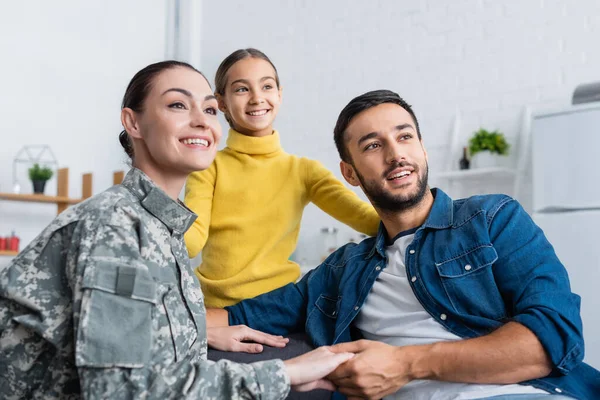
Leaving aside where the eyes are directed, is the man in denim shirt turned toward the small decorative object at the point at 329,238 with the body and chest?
no

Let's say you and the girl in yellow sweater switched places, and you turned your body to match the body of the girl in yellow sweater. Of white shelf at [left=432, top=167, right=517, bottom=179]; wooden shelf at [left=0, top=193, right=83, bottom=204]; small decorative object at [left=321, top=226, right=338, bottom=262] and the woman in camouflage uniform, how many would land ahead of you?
1

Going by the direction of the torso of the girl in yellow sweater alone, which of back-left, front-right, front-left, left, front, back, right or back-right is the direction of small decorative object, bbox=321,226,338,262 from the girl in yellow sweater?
back

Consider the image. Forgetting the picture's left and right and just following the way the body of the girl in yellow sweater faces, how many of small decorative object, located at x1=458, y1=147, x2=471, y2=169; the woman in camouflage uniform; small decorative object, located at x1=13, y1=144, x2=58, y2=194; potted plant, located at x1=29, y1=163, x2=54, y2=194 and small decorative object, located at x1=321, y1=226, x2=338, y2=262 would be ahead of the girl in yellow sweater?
1

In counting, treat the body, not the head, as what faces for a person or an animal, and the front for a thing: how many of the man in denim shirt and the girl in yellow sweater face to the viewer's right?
0

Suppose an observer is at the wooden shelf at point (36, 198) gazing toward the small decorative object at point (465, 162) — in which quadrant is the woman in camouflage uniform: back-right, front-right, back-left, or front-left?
front-right

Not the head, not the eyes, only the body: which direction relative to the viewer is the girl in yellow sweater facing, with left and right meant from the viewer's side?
facing the viewer

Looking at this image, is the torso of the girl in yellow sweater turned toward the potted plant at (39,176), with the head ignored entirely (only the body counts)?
no

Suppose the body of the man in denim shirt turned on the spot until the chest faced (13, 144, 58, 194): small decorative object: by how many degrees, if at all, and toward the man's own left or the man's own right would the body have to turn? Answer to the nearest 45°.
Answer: approximately 90° to the man's own right

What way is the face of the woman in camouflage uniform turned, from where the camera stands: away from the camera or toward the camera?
toward the camera

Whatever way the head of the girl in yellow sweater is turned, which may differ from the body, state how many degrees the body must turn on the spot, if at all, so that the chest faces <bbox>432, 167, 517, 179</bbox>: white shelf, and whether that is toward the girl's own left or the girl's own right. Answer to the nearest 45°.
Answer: approximately 135° to the girl's own left

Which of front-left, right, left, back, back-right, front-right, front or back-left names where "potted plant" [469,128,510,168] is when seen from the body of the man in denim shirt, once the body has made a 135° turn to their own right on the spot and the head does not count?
front

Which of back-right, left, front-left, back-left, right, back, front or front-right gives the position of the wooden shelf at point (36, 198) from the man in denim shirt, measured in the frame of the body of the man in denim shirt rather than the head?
right

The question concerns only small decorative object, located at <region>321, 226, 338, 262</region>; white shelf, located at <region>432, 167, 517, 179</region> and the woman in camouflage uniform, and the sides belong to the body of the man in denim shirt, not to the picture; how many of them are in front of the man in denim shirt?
1

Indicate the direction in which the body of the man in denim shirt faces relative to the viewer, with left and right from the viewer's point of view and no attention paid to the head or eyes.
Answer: facing the viewer and to the left of the viewer
